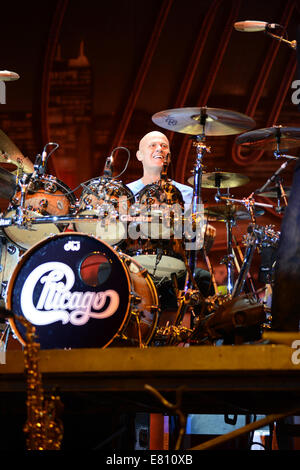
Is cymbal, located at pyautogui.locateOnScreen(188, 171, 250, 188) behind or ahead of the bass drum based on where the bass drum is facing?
behind

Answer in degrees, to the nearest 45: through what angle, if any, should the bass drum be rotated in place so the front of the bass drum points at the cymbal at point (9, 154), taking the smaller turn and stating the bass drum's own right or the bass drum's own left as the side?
approximately 135° to the bass drum's own right

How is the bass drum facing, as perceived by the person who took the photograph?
facing the viewer and to the left of the viewer

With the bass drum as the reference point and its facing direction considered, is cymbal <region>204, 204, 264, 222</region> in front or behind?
behind

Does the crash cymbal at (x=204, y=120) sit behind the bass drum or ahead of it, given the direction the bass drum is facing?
behind
